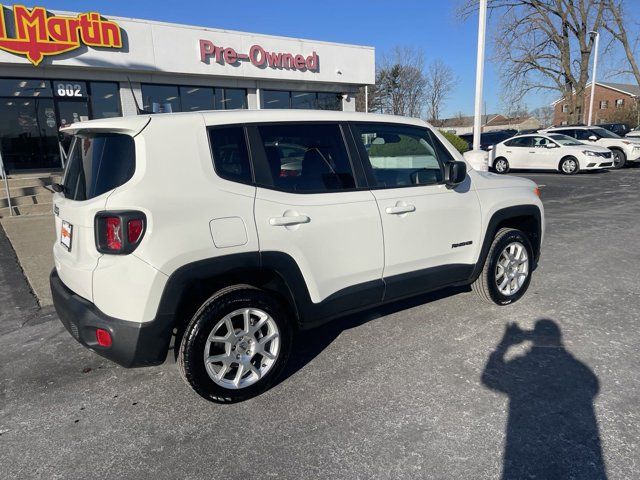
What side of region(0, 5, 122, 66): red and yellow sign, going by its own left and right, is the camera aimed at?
front

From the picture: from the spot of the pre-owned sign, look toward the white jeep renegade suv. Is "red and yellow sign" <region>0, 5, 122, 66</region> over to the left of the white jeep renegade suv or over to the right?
right

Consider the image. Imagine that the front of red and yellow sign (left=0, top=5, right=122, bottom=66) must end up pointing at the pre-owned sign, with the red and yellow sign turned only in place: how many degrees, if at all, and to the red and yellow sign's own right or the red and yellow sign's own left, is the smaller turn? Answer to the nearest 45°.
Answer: approximately 90° to the red and yellow sign's own left

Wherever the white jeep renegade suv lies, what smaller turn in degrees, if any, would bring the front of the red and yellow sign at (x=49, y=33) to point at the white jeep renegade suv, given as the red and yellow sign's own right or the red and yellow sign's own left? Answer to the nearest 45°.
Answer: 0° — it already faces it

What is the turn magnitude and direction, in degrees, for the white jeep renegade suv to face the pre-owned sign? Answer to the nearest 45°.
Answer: approximately 45° to its left

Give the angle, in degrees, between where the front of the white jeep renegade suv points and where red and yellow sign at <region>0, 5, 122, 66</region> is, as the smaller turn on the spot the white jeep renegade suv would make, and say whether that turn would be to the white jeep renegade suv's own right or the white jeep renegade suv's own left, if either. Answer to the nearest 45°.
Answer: approximately 90° to the white jeep renegade suv's own left

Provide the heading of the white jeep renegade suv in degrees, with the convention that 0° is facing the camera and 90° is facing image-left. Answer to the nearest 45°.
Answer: approximately 225°

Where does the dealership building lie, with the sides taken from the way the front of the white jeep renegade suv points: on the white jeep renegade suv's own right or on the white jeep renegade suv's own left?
on the white jeep renegade suv's own left

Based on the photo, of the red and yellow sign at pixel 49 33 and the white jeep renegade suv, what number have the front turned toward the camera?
1

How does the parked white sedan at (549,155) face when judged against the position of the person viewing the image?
facing the viewer and to the right of the viewer

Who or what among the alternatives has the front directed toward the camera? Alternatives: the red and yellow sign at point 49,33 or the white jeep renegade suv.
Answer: the red and yellow sign
